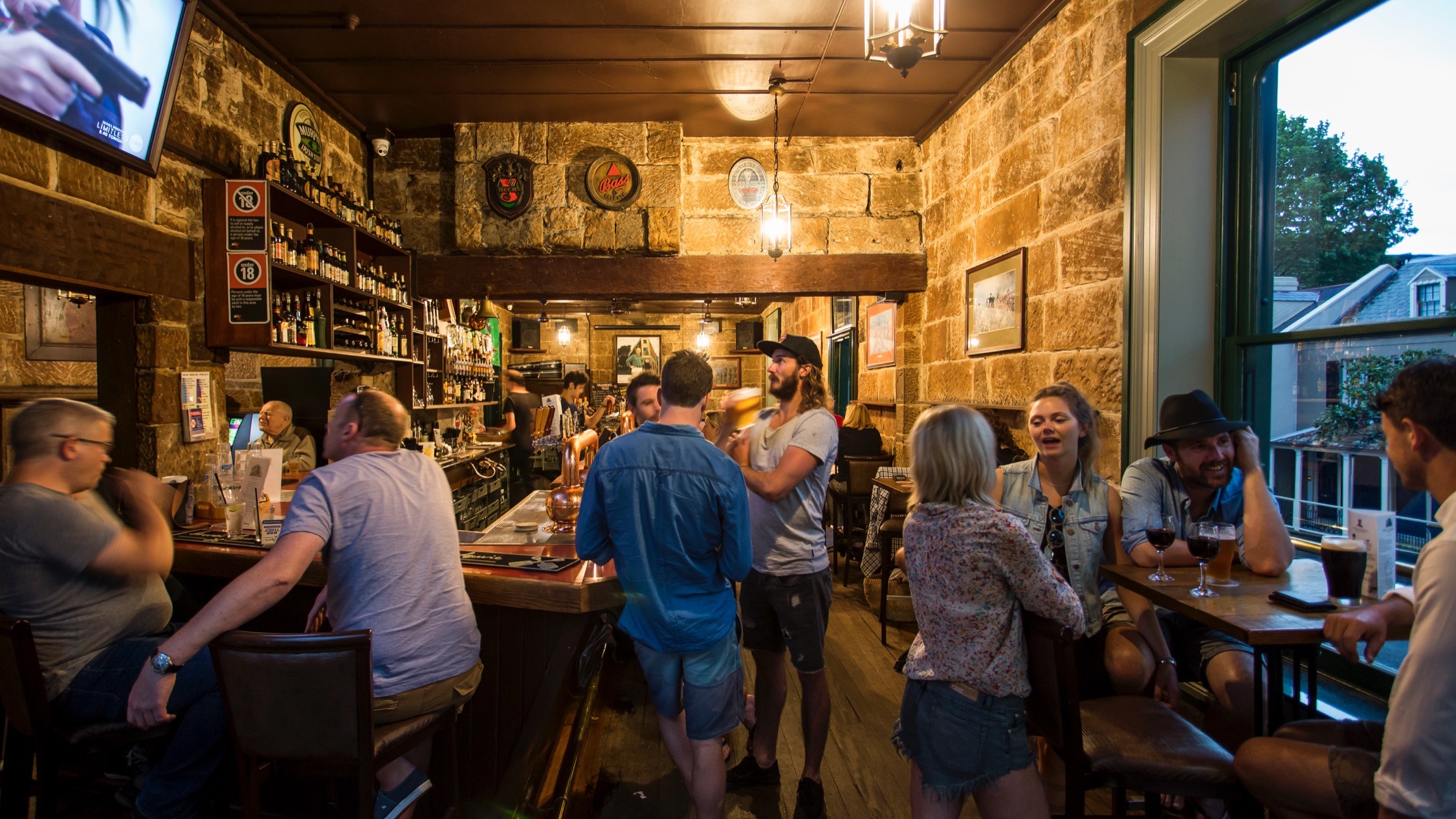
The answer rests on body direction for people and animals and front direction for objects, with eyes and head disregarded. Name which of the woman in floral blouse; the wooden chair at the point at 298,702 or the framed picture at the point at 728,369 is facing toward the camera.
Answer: the framed picture

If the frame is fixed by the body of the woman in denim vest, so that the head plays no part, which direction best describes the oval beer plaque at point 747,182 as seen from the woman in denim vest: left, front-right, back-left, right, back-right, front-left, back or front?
back-right

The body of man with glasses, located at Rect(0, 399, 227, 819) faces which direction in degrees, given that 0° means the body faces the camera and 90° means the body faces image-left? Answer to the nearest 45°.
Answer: approximately 270°

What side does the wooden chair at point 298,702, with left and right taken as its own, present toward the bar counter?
front

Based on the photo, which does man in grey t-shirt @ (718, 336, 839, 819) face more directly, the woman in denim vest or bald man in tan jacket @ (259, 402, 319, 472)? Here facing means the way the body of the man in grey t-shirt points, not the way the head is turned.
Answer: the bald man in tan jacket

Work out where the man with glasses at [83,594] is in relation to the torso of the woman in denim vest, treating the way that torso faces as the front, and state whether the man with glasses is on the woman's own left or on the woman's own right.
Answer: on the woman's own right

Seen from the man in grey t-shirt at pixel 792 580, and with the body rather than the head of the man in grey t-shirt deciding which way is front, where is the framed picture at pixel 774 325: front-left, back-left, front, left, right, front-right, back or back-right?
back-right

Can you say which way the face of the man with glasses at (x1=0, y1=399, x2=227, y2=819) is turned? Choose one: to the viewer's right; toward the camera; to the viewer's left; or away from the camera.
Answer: to the viewer's right

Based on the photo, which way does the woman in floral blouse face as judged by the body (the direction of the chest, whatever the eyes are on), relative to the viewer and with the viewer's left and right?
facing away from the viewer and to the right of the viewer

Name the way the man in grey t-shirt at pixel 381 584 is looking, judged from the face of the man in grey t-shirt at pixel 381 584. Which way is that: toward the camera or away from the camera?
away from the camera

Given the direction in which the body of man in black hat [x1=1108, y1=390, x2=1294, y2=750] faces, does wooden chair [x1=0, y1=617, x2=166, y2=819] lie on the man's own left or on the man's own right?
on the man's own right

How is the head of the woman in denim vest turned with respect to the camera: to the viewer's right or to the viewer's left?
to the viewer's left

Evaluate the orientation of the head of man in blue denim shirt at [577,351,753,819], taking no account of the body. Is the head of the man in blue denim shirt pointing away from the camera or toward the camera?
away from the camera

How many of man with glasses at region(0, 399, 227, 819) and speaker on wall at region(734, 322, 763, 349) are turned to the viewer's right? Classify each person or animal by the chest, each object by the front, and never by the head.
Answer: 1

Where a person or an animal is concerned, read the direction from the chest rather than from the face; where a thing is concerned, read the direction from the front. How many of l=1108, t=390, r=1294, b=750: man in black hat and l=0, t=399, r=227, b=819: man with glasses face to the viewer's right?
1

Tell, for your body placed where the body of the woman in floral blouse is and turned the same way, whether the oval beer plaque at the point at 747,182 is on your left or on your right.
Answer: on your left
